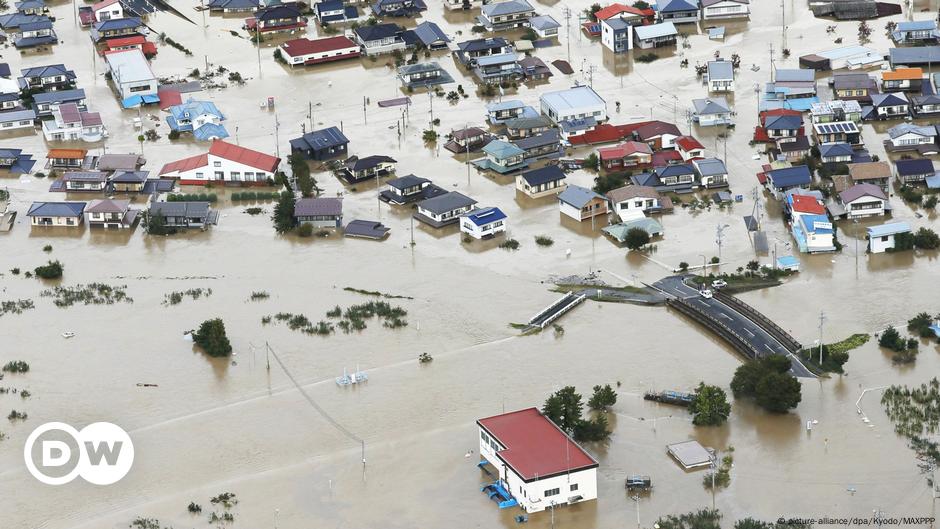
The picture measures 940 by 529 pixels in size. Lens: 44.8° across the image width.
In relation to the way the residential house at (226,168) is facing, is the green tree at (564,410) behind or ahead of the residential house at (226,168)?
ahead

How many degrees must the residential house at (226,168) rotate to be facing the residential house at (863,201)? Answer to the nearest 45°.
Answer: approximately 45° to its left

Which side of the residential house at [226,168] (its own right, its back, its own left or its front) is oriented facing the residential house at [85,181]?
right

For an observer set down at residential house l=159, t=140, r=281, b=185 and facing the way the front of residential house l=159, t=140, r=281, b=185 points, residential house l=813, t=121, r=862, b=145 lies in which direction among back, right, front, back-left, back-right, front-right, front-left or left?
left

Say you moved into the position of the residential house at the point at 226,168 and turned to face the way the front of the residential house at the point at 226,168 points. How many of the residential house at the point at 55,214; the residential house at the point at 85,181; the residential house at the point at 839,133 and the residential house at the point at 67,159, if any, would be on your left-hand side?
1

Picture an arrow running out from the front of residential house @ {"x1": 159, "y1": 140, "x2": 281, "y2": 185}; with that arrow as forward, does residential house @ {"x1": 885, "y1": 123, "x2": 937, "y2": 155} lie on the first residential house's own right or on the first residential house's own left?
on the first residential house's own left

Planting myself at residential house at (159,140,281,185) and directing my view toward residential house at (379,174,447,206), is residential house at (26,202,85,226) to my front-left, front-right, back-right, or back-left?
back-right

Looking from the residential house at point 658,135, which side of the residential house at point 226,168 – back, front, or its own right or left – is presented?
left

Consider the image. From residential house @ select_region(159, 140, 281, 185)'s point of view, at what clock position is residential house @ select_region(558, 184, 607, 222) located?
residential house @ select_region(558, 184, 607, 222) is roughly at 10 o'clock from residential house @ select_region(159, 140, 281, 185).

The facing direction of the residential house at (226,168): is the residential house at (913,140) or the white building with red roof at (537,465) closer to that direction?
the white building with red roof

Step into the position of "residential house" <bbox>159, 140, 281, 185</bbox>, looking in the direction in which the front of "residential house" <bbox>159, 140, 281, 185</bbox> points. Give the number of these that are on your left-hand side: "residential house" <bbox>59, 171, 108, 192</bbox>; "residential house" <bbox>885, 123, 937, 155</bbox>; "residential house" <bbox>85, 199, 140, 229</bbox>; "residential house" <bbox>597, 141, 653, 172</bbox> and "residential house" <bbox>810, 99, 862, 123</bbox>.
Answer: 3

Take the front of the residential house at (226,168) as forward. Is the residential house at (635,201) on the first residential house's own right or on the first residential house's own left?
on the first residential house's own left

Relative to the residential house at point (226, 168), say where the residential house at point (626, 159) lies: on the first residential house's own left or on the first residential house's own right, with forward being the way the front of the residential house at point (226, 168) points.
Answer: on the first residential house's own left

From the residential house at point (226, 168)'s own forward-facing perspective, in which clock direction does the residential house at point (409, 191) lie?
the residential house at point (409, 191) is roughly at 10 o'clock from the residential house at point (226, 168).

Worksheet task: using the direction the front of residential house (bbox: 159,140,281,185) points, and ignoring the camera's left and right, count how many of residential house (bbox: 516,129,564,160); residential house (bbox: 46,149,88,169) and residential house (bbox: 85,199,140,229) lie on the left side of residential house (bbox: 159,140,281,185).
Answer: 1
